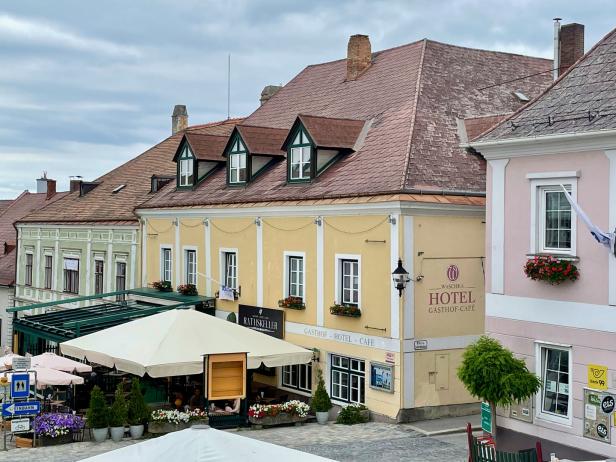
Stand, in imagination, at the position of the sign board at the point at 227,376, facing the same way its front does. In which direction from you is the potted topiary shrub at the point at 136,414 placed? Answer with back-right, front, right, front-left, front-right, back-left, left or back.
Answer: right

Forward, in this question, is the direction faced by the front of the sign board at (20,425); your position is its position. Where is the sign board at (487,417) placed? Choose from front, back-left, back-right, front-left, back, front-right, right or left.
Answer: front-left

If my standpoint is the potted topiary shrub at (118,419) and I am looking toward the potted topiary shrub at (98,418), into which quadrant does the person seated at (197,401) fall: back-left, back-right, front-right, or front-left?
back-right

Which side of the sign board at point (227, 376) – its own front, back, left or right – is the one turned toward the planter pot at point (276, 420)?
left

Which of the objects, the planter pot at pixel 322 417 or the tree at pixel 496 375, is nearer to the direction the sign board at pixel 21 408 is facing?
the tree

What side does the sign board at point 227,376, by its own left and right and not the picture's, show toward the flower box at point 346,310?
left

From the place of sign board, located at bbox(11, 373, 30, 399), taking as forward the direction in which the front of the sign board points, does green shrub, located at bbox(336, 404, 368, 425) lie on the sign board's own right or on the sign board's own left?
on the sign board's own left

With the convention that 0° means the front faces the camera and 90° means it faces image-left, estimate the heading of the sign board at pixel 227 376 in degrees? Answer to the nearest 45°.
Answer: approximately 0°
